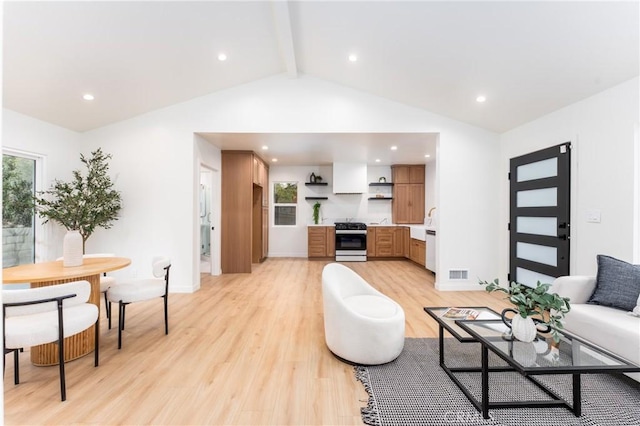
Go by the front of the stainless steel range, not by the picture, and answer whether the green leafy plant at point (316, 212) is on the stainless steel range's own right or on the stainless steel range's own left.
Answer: on the stainless steel range's own right

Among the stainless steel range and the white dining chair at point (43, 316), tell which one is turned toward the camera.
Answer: the stainless steel range

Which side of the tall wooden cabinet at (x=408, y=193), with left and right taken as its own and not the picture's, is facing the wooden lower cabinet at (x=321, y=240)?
right

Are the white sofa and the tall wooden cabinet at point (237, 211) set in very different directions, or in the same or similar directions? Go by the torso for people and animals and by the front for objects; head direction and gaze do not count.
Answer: very different directions

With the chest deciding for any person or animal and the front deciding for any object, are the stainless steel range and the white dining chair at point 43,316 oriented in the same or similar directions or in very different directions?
very different directions

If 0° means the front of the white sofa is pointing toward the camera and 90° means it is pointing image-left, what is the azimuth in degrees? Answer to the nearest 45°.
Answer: approximately 45°

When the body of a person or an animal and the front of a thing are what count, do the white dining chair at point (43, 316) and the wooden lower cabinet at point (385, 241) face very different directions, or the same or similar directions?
very different directions

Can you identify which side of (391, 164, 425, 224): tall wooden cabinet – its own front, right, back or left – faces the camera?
front

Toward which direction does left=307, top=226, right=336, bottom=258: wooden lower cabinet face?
toward the camera

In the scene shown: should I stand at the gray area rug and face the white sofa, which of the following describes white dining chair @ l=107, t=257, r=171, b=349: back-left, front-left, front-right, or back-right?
back-left

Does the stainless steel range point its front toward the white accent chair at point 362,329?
yes

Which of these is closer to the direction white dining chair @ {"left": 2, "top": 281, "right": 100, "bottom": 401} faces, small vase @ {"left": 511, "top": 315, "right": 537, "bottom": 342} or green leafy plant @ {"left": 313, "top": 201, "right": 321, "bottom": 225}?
the green leafy plant

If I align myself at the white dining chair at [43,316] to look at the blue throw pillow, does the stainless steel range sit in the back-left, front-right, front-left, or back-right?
front-left

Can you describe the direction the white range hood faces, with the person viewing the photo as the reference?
facing the viewer
